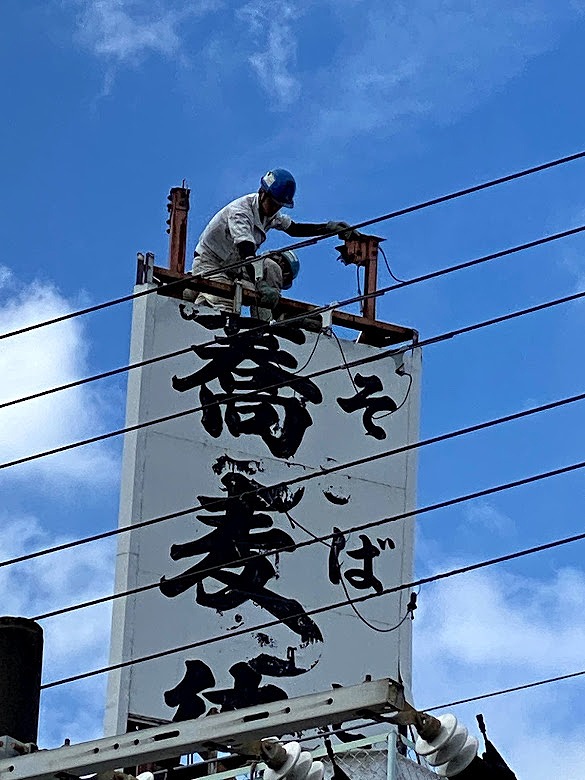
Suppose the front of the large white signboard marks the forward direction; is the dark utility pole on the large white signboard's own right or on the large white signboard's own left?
on the large white signboard's own right

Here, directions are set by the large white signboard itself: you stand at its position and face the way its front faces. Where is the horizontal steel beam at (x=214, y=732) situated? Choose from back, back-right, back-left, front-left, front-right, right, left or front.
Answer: front-right

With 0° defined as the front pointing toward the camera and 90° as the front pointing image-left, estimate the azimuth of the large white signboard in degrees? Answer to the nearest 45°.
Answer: approximately 315°
